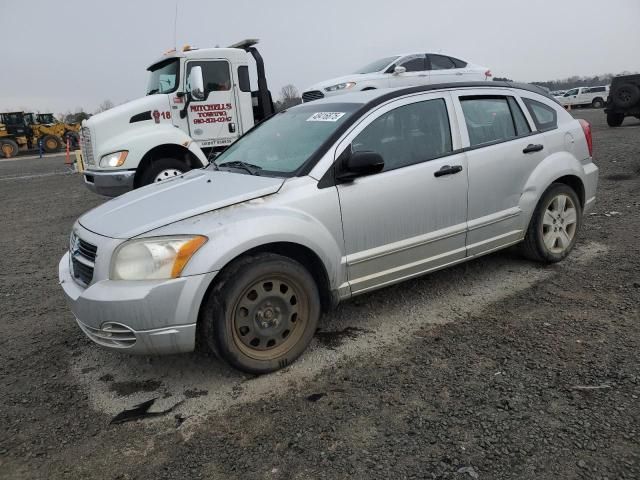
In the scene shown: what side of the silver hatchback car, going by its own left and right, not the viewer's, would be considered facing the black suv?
back

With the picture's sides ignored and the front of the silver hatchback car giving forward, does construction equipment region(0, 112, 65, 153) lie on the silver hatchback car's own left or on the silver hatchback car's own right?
on the silver hatchback car's own right

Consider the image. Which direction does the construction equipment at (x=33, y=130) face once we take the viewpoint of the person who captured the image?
facing to the right of the viewer

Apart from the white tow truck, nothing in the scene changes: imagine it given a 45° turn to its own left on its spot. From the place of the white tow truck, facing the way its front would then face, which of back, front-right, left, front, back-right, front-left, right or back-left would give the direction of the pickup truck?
back-left

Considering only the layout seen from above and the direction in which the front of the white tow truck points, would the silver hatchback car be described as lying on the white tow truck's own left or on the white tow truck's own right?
on the white tow truck's own left

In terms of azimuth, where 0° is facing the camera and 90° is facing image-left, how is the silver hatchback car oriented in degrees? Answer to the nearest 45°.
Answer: approximately 45°

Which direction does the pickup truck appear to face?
to the viewer's left

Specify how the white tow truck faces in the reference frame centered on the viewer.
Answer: facing the viewer and to the left of the viewer
